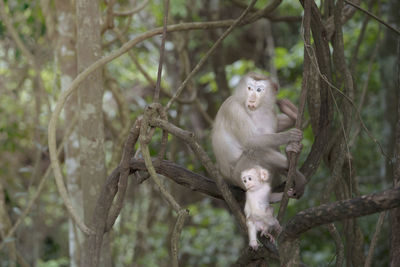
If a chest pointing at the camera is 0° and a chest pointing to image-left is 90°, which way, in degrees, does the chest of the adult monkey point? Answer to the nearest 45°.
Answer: approximately 315°

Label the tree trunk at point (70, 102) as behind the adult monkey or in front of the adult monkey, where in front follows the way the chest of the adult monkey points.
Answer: behind

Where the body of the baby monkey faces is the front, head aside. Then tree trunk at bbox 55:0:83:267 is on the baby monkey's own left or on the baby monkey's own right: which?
on the baby monkey's own right

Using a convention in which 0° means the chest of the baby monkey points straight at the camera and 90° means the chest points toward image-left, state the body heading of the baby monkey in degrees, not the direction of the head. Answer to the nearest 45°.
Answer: approximately 45°

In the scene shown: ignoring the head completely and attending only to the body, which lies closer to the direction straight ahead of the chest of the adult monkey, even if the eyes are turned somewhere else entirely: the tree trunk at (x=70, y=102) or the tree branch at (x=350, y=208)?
the tree branch

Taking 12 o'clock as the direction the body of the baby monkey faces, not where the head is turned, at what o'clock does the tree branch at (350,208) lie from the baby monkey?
The tree branch is roughly at 10 o'clock from the baby monkey.
